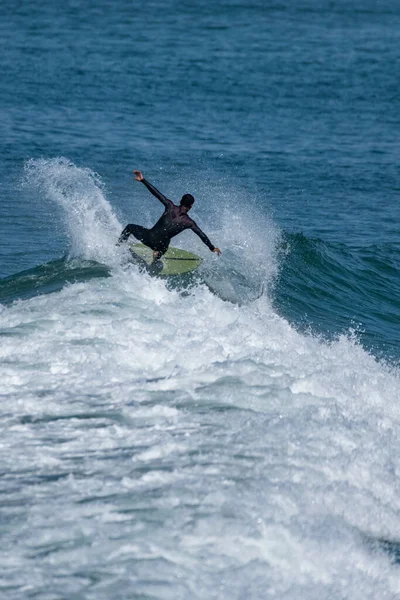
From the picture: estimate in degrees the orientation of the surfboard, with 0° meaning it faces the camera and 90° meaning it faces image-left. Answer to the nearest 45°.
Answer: approximately 270°
